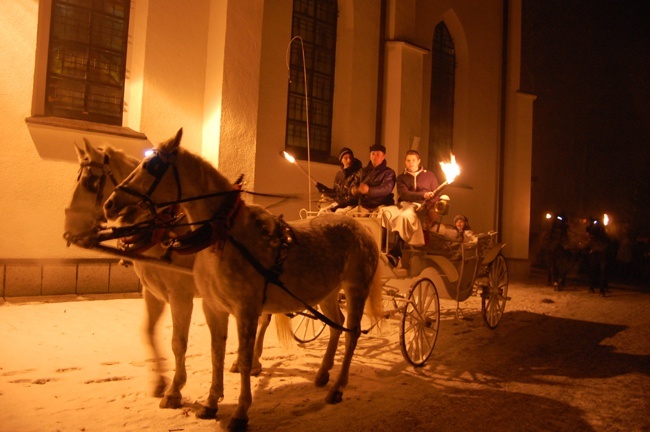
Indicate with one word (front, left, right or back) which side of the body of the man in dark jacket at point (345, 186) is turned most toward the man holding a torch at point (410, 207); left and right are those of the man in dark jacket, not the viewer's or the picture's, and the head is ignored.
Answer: left

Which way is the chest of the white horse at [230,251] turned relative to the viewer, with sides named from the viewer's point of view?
facing the viewer and to the left of the viewer

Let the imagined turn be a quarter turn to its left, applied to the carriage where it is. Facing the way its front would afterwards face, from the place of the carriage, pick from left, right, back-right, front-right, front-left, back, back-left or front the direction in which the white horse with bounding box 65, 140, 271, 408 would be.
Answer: right

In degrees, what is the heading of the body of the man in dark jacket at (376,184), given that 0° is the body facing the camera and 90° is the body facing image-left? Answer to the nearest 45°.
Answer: approximately 45°

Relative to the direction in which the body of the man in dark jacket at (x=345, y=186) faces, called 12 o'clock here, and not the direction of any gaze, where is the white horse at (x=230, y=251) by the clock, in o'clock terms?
The white horse is roughly at 11 o'clock from the man in dark jacket.

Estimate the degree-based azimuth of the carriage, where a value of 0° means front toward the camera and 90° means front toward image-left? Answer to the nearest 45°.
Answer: approximately 45°

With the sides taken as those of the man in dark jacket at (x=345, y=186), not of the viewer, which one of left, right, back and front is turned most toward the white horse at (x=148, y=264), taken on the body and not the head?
front

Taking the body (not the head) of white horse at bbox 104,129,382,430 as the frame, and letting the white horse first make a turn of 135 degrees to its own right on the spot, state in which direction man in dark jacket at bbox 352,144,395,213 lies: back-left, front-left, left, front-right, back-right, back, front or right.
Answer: front-right

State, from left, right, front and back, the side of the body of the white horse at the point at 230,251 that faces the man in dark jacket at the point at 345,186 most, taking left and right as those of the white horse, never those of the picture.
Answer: back
